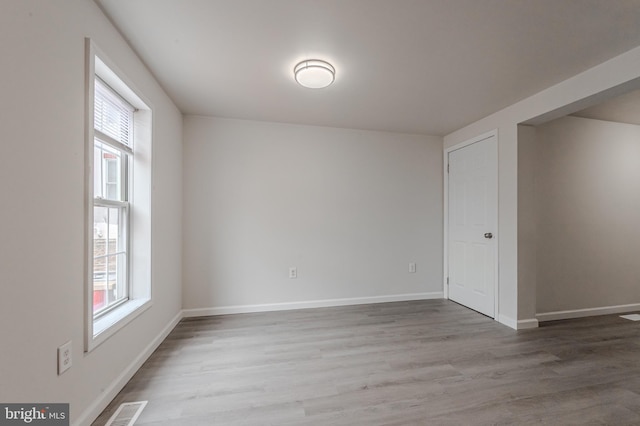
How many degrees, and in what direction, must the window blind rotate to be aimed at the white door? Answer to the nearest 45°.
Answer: approximately 45° to its left

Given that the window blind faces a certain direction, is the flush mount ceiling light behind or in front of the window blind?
in front
